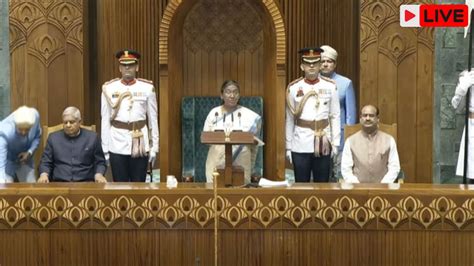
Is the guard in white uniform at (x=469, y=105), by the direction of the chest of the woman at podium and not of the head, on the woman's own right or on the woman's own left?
on the woman's own left

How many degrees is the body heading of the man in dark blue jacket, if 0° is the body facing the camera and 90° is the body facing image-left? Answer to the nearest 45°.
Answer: approximately 0°

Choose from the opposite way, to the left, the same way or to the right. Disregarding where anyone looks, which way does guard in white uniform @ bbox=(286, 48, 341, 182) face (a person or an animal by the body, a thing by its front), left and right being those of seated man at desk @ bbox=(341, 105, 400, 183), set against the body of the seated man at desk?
the same way

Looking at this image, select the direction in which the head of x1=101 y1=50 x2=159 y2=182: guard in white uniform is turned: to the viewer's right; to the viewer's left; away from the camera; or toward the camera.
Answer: toward the camera

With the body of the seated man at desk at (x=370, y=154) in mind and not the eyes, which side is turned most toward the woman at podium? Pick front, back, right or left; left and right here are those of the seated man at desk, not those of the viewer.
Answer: right

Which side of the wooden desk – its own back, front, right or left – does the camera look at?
front

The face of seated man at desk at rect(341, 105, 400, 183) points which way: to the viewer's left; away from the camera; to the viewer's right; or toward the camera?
toward the camera

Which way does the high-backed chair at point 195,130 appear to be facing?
toward the camera

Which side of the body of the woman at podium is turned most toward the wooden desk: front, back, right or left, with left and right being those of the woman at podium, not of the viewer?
front

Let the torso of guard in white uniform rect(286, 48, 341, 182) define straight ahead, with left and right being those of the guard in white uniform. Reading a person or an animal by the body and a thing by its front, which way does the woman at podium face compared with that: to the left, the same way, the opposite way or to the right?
the same way

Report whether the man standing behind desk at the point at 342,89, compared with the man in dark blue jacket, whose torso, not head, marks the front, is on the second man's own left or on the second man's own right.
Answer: on the second man's own left
